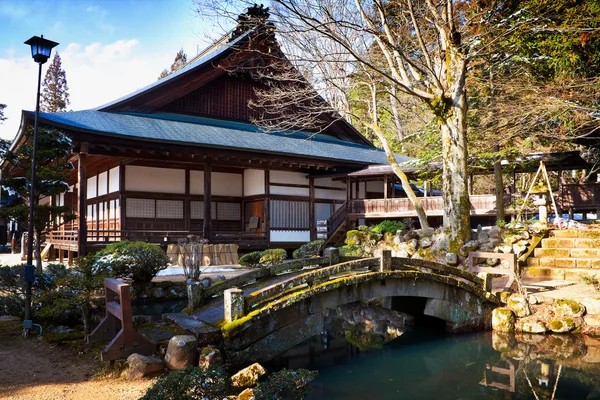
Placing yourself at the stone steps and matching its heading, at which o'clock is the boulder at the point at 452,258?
The boulder is roughly at 2 o'clock from the stone steps.

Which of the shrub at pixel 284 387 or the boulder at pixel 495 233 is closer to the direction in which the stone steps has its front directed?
the shrub

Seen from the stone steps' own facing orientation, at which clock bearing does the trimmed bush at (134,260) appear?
The trimmed bush is roughly at 2 o'clock from the stone steps.

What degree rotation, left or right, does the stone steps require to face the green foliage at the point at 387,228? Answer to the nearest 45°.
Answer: approximately 90° to its right

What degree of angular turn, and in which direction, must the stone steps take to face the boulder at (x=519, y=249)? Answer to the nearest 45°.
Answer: approximately 90° to its right

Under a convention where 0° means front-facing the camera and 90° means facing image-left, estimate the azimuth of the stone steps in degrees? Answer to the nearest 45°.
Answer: approximately 0°

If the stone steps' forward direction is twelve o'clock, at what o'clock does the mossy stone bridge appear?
The mossy stone bridge is roughly at 1 o'clock from the stone steps.

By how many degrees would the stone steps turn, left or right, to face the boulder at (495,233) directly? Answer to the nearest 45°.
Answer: approximately 90° to its right

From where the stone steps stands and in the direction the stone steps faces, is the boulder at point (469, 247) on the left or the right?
on its right

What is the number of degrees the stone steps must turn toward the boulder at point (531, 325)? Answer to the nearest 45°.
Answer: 0° — it already faces it

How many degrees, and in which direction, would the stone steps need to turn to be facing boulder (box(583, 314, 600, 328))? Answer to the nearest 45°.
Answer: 0° — it already faces it
